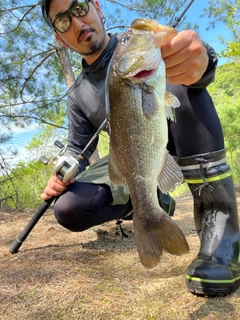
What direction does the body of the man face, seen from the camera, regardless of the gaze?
toward the camera
